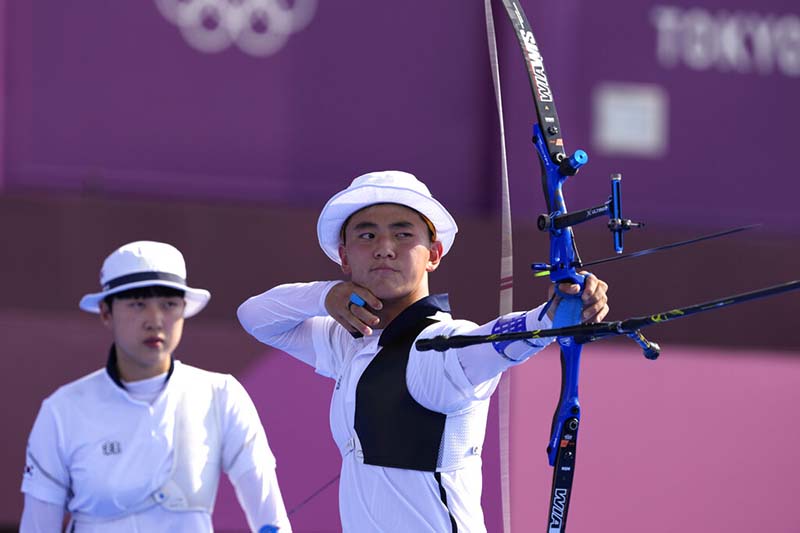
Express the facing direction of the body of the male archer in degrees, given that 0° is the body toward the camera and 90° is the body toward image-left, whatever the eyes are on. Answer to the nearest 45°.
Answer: approximately 45°

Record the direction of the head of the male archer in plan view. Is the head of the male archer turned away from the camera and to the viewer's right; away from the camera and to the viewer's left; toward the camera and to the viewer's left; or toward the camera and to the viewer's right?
toward the camera and to the viewer's right
